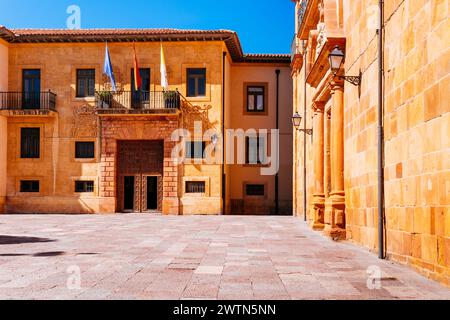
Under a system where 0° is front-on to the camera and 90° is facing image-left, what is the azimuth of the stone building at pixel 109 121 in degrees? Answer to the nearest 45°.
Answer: approximately 0°

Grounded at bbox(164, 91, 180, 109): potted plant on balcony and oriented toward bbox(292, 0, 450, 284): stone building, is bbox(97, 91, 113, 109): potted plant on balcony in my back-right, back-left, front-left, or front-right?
back-right
